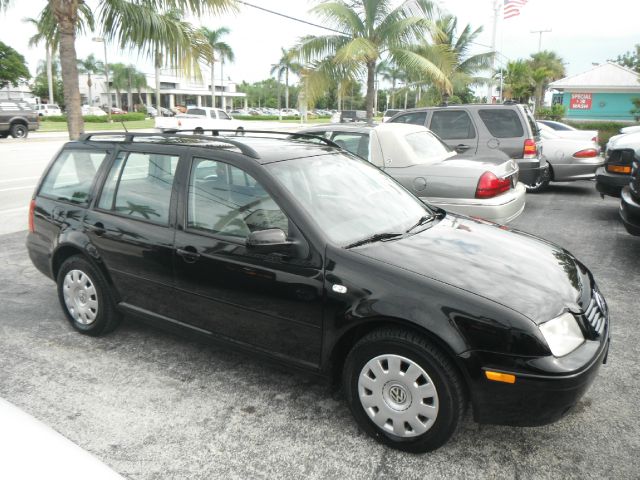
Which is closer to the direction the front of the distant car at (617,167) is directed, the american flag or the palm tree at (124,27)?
the palm tree

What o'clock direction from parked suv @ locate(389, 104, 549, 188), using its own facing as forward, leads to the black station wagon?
The black station wagon is roughly at 8 o'clock from the parked suv.

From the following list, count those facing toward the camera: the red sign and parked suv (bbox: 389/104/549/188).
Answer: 1

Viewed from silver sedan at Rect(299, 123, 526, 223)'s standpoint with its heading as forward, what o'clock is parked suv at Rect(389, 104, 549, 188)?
The parked suv is roughly at 2 o'clock from the silver sedan.

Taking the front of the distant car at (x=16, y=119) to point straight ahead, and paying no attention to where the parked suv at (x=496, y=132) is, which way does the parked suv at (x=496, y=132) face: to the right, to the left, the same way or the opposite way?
to the right

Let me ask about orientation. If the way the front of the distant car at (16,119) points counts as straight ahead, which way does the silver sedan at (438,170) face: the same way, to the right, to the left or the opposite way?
to the right

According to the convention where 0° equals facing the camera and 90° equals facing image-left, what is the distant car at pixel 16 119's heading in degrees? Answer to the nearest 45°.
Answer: approximately 90°
